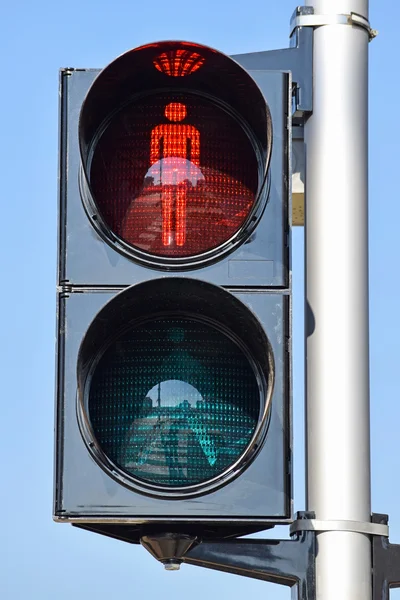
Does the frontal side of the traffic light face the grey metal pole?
no

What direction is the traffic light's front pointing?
toward the camera
